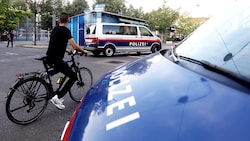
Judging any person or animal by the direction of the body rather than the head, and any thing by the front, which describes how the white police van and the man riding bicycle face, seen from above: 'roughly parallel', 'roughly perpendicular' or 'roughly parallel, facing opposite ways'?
roughly parallel

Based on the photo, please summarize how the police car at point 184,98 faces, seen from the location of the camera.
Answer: facing the viewer and to the left of the viewer

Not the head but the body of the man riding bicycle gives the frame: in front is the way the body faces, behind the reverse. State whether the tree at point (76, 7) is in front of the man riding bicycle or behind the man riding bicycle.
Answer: in front

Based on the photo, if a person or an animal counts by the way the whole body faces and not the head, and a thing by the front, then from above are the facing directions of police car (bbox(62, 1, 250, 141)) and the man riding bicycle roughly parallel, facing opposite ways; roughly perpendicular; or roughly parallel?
roughly parallel, facing opposite ways

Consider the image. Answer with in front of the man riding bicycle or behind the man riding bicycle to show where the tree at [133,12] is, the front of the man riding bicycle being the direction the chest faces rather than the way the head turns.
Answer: in front

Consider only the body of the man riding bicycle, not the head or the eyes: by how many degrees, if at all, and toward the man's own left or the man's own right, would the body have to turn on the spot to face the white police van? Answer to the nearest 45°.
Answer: approximately 45° to the man's own left

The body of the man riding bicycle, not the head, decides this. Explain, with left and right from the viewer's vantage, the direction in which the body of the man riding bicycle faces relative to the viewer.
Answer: facing away from the viewer and to the right of the viewer

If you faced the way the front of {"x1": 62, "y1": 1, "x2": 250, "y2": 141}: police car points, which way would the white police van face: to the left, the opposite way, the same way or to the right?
the opposite way

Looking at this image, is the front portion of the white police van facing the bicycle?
no

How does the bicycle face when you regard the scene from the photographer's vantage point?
facing away from the viewer and to the right of the viewer

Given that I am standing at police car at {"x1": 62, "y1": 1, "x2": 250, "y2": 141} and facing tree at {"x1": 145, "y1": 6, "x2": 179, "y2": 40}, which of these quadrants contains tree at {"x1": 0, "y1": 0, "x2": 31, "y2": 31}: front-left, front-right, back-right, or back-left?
front-left

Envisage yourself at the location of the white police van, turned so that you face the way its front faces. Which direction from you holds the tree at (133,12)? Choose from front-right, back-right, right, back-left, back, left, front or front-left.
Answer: front-left

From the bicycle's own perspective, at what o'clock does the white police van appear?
The white police van is roughly at 11 o'clock from the bicycle.
